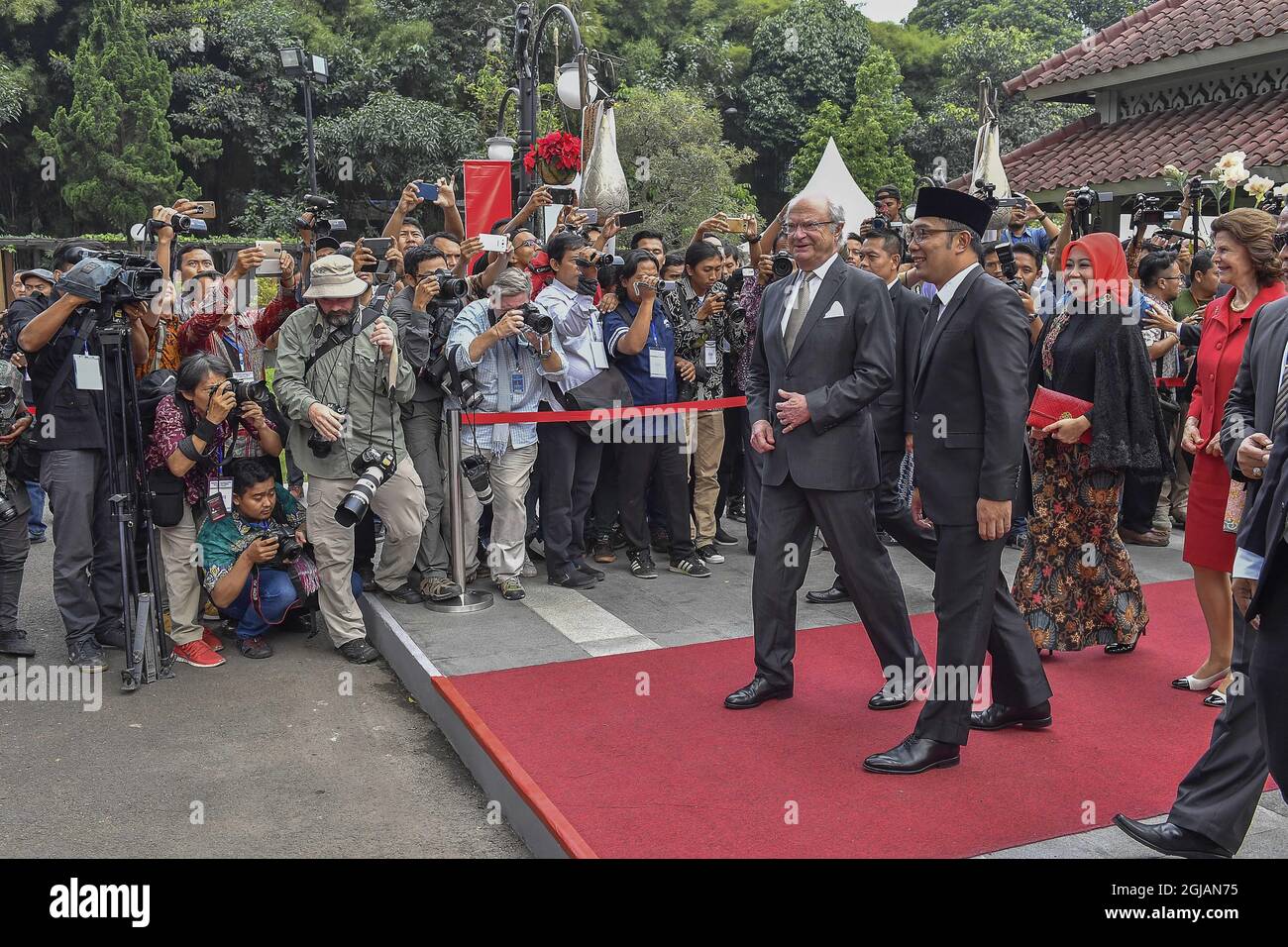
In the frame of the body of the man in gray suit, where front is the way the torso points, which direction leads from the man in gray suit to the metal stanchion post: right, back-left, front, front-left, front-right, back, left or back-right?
right

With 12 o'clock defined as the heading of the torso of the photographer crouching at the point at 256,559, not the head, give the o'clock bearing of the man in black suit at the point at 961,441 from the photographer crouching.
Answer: The man in black suit is roughly at 12 o'clock from the photographer crouching.

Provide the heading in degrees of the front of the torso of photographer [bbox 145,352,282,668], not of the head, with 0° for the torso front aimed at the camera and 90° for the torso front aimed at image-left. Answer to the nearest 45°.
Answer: approximately 315°

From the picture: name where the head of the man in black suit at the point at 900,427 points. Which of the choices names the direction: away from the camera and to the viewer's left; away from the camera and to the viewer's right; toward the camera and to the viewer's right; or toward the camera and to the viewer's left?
toward the camera and to the viewer's left

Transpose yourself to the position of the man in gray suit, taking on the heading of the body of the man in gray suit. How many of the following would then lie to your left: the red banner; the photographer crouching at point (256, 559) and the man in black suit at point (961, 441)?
1

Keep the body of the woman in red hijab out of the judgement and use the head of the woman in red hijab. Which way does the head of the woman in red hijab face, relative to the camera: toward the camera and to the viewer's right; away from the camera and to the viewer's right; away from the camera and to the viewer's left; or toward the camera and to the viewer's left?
toward the camera and to the viewer's left

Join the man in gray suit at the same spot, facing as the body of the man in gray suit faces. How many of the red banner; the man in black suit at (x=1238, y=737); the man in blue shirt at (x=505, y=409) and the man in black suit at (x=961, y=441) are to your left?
2

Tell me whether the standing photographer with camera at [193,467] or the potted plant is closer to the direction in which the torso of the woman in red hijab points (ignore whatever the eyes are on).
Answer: the standing photographer with camera
